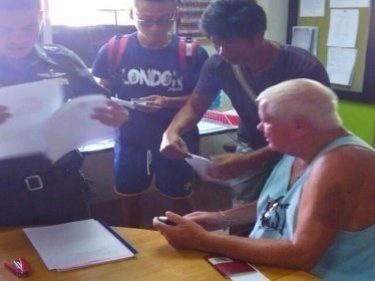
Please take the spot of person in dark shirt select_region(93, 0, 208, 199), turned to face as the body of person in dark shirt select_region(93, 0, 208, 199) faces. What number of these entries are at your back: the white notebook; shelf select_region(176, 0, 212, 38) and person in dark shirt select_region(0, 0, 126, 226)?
1

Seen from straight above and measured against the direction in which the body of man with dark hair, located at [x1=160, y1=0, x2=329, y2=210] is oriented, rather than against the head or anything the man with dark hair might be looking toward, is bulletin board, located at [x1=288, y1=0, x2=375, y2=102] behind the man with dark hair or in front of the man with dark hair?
behind

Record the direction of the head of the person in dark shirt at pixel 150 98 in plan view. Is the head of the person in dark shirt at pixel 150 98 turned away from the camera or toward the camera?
toward the camera

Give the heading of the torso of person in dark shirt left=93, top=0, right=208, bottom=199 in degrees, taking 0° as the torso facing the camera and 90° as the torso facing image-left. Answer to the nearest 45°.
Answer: approximately 0°

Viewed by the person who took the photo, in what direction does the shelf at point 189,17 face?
facing the viewer

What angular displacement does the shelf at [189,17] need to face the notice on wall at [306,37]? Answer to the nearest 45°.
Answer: approximately 90° to its left

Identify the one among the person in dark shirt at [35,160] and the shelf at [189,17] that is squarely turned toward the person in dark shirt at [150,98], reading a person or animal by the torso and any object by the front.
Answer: the shelf

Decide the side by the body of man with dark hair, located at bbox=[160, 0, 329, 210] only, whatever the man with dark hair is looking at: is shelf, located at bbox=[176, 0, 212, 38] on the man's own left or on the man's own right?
on the man's own right

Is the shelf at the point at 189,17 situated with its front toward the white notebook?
yes

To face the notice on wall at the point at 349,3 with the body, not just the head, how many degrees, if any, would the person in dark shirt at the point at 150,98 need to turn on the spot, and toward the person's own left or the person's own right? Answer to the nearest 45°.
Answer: approximately 135° to the person's own left

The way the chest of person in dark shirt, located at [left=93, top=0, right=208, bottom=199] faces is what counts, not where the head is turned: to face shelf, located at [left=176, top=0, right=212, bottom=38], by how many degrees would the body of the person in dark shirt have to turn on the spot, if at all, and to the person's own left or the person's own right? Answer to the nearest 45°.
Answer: approximately 180°

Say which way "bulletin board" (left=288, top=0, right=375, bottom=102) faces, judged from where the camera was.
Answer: facing the viewer and to the left of the viewer

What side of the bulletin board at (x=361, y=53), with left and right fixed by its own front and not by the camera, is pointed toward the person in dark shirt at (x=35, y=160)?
front
